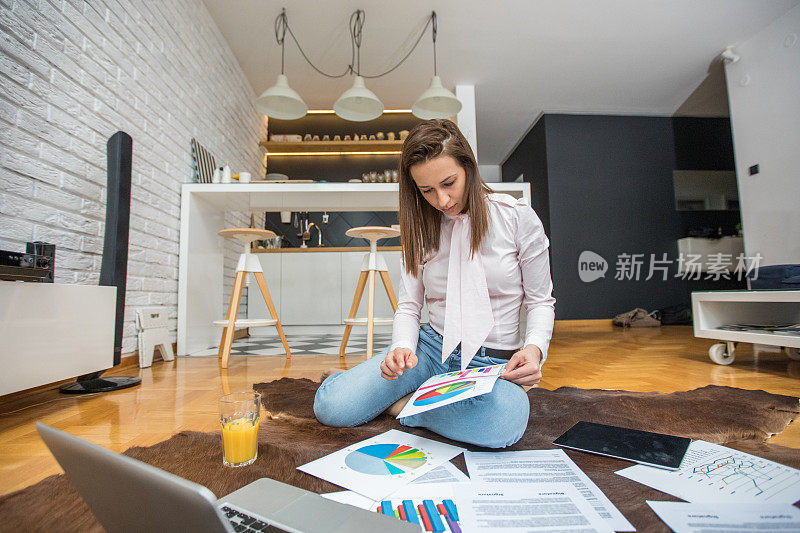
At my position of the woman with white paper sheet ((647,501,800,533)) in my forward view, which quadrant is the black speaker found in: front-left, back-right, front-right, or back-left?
back-right

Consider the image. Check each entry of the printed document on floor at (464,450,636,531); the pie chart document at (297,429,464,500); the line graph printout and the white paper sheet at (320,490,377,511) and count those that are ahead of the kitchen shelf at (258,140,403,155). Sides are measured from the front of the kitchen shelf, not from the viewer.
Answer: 4

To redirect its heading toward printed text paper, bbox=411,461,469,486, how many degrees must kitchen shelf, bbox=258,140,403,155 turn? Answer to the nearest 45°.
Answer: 0° — it already faces it

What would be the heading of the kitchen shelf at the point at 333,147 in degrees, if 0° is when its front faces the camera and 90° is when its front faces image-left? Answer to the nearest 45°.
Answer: approximately 0°

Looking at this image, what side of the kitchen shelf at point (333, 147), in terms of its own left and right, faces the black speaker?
front

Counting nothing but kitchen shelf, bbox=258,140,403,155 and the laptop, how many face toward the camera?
1

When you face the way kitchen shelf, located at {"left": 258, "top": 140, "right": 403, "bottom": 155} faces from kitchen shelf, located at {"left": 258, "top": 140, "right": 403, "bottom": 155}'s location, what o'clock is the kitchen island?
The kitchen island is roughly at 1 o'clock from the kitchen shelf.

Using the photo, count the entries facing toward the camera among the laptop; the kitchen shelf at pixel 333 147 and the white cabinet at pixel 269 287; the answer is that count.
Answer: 2

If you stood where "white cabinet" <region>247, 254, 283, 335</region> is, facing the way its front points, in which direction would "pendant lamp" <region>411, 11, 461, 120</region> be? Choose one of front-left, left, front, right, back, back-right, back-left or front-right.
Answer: front-left

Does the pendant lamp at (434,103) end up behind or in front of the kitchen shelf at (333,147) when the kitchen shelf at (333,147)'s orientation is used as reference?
in front

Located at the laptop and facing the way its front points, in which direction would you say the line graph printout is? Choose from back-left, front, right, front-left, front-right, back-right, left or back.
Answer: front-right

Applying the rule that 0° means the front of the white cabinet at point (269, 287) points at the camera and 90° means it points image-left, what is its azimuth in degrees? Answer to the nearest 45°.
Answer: approximately 0°

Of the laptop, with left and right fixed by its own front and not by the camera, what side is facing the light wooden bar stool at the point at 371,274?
front

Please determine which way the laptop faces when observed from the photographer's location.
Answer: facing away from the viewer and to the right of the viewer
